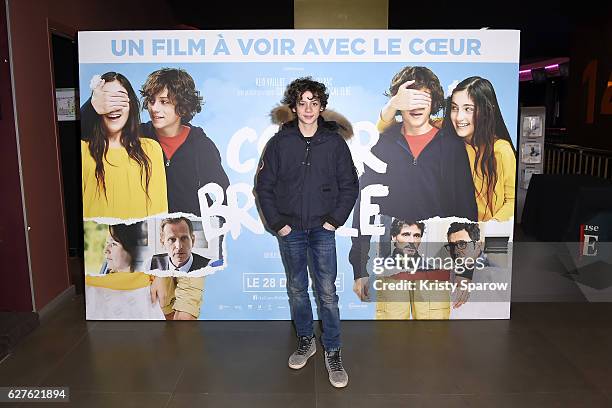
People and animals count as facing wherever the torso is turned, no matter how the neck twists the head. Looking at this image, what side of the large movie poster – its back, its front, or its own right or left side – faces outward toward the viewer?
front
